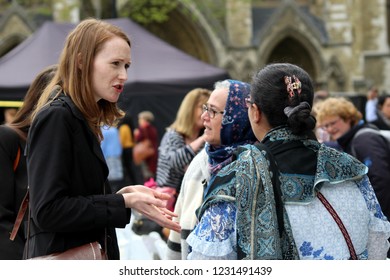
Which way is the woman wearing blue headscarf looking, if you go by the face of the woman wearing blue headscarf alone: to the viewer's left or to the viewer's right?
to the viewer's left

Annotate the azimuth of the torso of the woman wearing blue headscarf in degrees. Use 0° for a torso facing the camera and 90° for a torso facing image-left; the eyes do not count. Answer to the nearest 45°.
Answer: approximately 45°

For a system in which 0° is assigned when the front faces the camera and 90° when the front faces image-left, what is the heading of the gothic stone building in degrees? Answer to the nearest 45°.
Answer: approximately 0°

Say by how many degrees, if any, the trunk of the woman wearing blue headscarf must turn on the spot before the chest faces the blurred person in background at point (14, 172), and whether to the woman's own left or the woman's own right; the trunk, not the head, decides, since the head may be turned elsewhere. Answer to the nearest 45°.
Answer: approximately 45° to the woman's own right

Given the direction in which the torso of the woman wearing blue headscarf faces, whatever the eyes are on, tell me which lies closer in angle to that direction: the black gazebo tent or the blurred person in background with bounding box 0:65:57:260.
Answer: the blurred person in background

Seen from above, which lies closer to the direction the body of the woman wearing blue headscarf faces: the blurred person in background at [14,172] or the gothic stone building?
the blurred person in background

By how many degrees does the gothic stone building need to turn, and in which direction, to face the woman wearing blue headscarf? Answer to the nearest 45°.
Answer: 0° — it already faces them

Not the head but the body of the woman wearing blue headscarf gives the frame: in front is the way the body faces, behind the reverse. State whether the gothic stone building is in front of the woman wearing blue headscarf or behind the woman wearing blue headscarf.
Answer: behind
